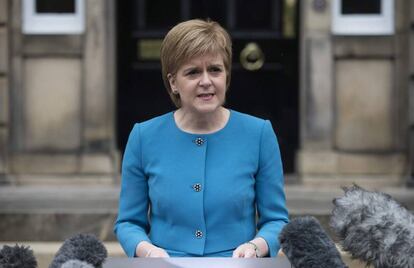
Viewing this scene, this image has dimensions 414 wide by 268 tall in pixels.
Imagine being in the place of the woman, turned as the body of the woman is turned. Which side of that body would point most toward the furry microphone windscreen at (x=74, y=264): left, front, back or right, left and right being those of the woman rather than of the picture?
front

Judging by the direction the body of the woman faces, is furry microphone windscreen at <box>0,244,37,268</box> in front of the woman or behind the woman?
in front

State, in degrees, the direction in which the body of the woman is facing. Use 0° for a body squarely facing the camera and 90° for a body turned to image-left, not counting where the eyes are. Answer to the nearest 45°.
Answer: approximately 0°

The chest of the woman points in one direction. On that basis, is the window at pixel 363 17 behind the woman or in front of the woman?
behind

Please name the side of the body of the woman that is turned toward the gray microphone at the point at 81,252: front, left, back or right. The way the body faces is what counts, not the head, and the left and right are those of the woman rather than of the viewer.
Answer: front

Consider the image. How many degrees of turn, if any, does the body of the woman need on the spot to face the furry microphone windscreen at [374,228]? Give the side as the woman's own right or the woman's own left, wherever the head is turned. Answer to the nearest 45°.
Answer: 0° — they already face it

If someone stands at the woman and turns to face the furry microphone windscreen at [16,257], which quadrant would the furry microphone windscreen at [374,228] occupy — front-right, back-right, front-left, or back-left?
front-left

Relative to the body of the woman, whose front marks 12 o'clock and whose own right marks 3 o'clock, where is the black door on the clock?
The black door is roughly at 6 o'clock from the woman.
